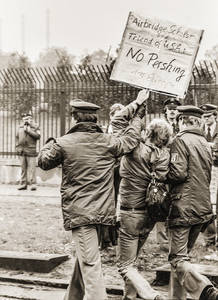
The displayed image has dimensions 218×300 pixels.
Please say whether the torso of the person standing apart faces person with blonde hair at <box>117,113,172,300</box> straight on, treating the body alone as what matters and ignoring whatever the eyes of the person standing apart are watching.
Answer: yes

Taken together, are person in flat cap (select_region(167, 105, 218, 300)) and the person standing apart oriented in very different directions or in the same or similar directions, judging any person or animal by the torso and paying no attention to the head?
very different directions

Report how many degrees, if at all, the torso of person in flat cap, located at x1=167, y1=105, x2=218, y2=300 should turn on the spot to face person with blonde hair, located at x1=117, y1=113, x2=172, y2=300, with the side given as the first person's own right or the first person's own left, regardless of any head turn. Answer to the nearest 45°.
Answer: approximately 45° to the first person's own left

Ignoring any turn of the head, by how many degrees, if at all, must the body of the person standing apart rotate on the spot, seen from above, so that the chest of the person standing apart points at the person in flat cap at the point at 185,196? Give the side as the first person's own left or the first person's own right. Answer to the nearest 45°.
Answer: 0° — they already face them

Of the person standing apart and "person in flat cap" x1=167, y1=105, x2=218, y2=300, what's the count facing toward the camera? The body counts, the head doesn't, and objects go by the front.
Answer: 1

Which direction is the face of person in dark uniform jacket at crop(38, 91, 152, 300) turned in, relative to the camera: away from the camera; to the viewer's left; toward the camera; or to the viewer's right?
away from the camera

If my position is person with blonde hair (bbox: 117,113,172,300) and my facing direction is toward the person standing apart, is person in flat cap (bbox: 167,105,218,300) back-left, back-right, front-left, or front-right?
back-right

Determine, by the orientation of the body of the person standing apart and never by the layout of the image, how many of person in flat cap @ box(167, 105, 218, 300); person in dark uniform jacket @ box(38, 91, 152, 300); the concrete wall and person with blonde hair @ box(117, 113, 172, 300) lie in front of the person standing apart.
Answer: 3

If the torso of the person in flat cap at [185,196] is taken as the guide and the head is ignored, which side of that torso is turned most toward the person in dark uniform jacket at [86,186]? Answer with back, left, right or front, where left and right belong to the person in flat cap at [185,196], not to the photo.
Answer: left

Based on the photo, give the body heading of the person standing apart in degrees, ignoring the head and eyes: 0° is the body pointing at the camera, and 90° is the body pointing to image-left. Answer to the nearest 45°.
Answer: approximately 0°

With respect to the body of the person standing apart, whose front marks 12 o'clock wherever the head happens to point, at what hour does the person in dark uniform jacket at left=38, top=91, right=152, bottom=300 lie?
The person in dark uniform jacket is roughly at 12 o'clock from the person standing apart.

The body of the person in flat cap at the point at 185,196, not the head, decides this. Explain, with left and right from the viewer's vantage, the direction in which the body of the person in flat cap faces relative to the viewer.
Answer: facing away from the viewer and to the left of the viewer
